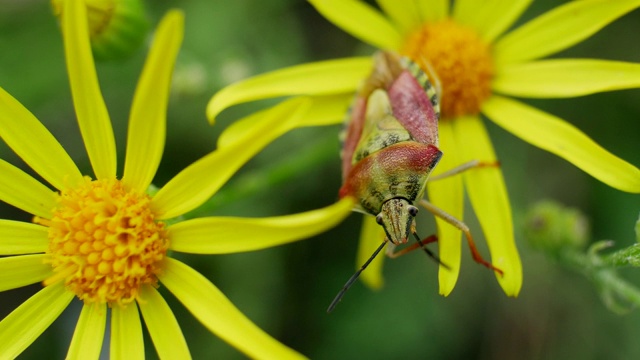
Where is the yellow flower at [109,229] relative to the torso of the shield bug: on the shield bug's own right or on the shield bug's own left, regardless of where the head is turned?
on the shield bug's own right

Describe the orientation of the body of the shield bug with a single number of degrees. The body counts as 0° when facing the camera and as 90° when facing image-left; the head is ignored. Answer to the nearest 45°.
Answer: approximately 0°

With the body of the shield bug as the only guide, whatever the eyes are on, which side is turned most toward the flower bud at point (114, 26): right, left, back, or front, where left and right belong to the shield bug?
right
